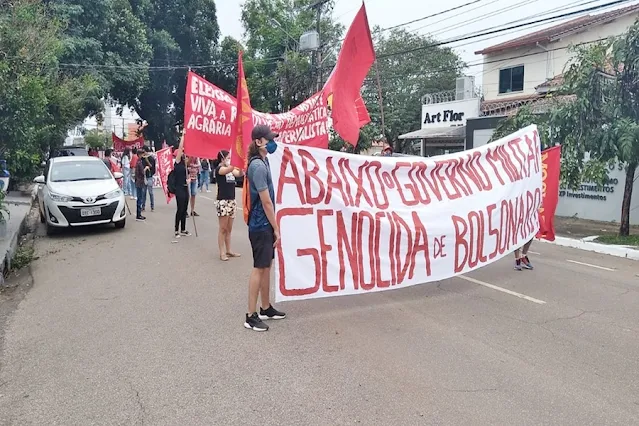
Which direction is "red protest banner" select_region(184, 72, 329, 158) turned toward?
toward the camera

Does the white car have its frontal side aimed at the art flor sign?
no

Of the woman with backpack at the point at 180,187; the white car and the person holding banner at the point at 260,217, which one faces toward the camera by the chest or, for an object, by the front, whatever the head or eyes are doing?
the white car

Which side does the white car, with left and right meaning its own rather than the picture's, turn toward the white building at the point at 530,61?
left

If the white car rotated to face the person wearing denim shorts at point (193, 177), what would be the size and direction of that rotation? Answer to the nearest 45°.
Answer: approximately 135° to its left

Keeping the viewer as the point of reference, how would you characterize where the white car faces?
facing the viewer

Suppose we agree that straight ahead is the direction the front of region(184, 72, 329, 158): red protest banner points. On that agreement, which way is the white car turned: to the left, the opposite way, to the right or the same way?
the same way

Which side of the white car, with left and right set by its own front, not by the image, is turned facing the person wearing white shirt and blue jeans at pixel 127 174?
back
